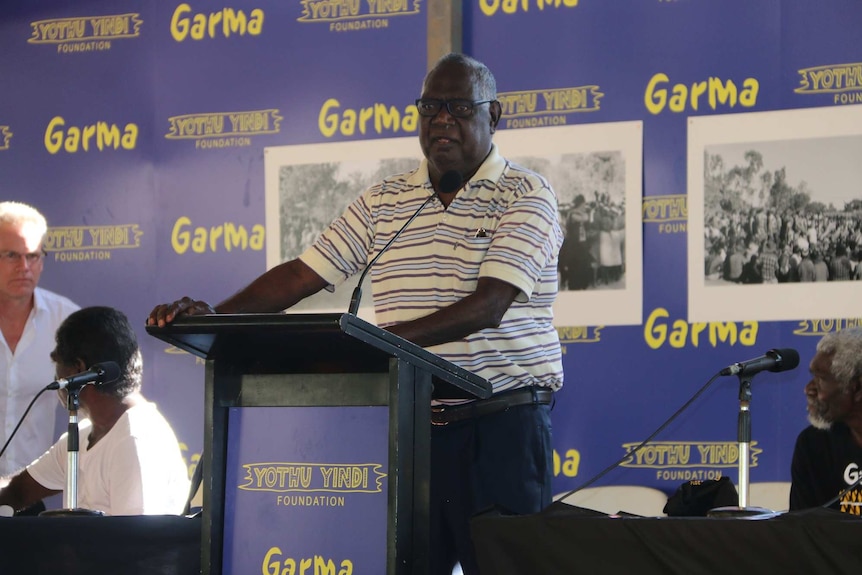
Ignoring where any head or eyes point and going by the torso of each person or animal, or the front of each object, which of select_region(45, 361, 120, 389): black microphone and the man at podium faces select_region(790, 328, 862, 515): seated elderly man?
the black microphone

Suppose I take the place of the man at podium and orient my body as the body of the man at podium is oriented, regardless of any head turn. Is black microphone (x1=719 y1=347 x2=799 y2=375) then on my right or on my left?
on my left

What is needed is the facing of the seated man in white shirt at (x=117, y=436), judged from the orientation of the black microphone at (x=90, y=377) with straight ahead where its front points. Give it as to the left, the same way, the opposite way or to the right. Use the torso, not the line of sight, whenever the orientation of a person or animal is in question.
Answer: the opposite way

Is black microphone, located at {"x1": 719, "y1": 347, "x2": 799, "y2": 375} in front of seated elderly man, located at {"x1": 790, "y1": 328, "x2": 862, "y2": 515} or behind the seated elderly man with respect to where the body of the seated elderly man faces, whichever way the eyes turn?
in front

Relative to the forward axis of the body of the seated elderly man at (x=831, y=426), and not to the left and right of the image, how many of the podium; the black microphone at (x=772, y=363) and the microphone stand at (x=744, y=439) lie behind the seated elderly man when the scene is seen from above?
0

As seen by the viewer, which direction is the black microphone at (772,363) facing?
to the viewer's right

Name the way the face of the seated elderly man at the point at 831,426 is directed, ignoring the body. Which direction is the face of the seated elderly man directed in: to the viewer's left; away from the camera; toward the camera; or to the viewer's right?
to the viewer's left

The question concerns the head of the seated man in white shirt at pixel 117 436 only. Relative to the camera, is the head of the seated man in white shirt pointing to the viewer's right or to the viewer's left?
to the viewer's left

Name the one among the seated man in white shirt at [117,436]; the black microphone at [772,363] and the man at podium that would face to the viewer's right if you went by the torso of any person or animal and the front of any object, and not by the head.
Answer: the black microphone

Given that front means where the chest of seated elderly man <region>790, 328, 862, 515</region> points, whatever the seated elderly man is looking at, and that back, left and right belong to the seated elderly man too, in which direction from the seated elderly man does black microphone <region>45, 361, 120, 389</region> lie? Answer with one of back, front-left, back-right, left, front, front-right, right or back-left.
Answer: front-right

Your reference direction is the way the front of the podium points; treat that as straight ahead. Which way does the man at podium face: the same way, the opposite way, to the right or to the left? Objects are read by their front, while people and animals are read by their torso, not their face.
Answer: the same way

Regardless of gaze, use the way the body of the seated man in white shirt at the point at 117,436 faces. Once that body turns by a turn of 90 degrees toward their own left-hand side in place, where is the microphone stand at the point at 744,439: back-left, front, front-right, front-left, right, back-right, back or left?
front-left

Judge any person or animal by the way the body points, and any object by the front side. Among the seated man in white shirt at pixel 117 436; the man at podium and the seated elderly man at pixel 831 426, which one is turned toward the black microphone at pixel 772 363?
the seated elderly man

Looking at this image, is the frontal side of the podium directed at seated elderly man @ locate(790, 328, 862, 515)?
no

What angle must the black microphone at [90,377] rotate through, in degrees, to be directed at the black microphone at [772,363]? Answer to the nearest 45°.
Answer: approximately 45° to its right
